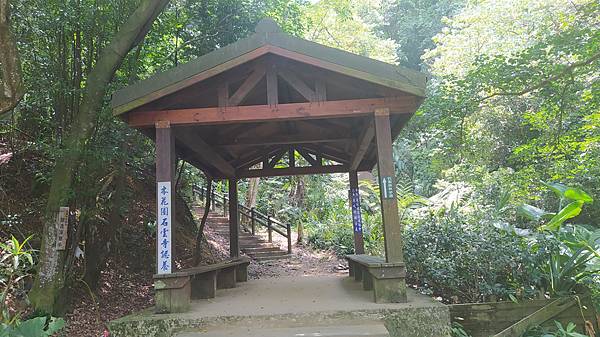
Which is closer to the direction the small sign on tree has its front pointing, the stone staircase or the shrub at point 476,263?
the shrub

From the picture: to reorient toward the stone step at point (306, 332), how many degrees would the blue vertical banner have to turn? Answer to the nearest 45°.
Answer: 0° — it already faces it

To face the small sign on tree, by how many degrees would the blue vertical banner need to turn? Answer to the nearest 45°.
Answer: approximately 45° to its right

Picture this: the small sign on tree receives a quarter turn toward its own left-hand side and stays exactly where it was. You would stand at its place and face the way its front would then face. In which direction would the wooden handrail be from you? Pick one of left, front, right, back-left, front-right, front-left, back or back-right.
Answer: front-left

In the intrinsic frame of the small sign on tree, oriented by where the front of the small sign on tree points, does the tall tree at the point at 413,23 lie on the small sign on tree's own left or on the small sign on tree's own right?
on the small sign on tree's own left

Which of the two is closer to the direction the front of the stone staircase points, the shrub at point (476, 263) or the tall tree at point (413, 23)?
the shrub

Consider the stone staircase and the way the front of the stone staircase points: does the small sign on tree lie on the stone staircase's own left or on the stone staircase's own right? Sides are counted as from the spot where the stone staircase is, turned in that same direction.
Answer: on the stone staircase's own right

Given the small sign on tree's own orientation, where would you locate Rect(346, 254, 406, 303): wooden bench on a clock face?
The wooden bench is roughly at 10 o'clock from the small sign on tree.

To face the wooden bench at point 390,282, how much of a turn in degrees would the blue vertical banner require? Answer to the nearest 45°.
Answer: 0° — it already faces it

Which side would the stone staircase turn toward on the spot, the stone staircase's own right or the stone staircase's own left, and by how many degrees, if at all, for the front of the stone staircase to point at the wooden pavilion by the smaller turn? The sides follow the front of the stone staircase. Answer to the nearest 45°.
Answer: approximately 45° to the stone staircase's own right

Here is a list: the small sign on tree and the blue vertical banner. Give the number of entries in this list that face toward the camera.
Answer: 2
